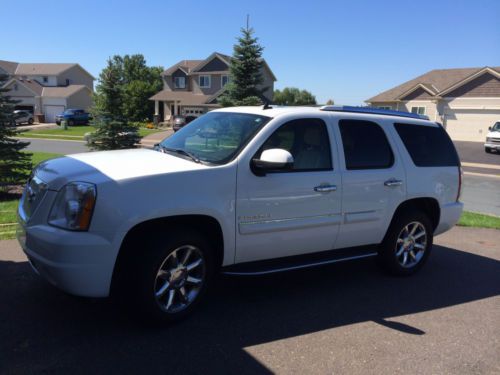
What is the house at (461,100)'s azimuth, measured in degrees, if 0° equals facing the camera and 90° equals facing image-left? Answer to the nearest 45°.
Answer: approximately 0°

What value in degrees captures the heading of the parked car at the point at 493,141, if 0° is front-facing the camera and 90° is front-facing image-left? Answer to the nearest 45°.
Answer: approximately 45°

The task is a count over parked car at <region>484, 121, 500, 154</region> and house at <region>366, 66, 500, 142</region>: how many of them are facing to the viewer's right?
0

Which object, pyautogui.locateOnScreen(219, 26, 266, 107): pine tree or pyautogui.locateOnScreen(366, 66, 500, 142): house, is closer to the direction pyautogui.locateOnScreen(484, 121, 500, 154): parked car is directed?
the pine tree

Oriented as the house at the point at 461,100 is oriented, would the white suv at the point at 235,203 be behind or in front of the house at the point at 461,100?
in front

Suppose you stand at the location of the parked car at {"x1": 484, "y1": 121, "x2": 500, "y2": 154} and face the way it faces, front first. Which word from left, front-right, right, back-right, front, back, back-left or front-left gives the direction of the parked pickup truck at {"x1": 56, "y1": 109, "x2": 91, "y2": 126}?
front-right

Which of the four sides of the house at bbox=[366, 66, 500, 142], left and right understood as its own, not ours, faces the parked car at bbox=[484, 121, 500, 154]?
front

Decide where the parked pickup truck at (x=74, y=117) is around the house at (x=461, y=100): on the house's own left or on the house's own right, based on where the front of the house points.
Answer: on the house's own right
